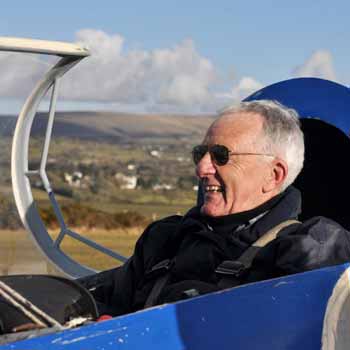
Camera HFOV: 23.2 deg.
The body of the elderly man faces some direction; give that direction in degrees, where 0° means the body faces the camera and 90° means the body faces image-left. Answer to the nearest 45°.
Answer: approximately 45°
